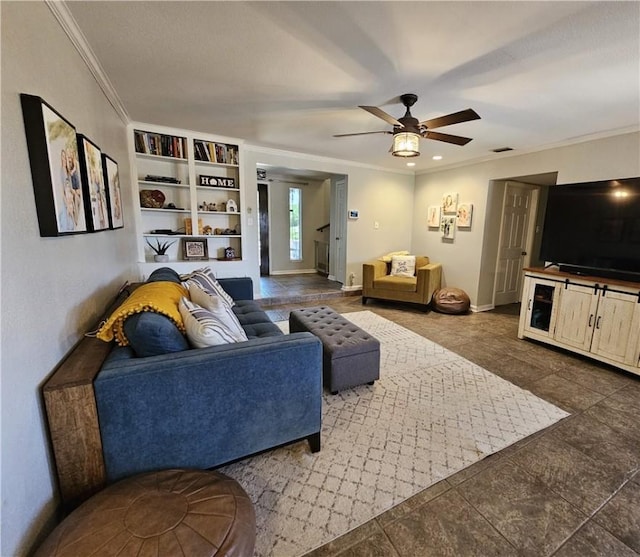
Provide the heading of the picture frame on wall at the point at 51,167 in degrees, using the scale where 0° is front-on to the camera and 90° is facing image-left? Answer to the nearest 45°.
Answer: approximately 270°

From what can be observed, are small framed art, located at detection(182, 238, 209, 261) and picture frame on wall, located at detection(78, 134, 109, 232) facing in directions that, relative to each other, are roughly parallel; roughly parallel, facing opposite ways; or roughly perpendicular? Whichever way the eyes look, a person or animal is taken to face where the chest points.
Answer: roughly perpendicular

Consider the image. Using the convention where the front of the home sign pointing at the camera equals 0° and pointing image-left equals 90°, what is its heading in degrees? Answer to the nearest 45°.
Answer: approximately 0°

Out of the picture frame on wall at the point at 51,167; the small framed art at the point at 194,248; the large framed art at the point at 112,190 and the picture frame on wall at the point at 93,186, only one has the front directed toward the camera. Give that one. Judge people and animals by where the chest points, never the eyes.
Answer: the small framed art at the point at 194,248

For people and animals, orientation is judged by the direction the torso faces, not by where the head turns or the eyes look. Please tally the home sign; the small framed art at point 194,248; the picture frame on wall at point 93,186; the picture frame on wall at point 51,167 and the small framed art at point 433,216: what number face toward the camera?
3

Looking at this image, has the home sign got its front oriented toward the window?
no

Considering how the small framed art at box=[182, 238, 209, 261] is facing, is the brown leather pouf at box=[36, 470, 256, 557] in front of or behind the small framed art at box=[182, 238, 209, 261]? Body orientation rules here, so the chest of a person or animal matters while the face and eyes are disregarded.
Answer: in front

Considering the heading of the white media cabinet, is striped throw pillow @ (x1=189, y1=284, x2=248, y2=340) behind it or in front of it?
in front

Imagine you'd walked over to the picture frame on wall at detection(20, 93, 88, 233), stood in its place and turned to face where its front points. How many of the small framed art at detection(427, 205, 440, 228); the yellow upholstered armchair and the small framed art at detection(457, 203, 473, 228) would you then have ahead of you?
3

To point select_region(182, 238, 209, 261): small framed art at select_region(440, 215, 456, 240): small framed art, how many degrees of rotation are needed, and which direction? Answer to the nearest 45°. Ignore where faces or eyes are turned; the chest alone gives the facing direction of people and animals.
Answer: approximately 90° to its left

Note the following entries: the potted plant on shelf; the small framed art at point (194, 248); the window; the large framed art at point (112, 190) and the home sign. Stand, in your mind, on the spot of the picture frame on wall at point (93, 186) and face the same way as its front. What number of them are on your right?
0

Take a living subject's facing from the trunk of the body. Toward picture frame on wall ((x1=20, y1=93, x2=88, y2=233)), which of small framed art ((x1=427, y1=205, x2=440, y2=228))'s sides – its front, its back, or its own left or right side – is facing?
front

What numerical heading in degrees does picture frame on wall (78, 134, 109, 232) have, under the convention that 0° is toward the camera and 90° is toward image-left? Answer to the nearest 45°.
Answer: approximately 270°

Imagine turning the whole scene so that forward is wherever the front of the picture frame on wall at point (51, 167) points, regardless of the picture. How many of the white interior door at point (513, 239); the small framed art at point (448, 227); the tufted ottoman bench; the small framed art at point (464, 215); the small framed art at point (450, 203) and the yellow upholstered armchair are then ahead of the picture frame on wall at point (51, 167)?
6

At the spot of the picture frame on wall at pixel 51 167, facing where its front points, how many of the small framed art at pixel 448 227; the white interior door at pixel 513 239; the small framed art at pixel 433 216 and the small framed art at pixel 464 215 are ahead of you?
4

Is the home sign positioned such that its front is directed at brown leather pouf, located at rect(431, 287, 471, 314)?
no

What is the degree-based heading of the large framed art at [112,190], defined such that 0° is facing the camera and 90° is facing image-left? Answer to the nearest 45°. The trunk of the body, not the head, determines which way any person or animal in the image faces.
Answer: approximately 270°

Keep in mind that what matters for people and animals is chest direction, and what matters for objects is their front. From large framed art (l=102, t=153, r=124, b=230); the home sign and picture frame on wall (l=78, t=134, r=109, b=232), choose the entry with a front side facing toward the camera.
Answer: the home sign

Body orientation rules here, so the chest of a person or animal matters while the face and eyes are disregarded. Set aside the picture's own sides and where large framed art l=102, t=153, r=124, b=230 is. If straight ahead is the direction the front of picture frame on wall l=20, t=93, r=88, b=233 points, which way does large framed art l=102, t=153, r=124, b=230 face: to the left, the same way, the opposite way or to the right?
the same way

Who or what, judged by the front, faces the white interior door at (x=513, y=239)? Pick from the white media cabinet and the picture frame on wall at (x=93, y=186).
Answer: the picture frame on wall
